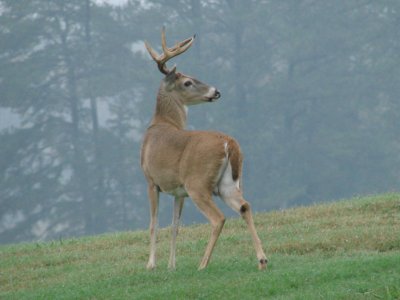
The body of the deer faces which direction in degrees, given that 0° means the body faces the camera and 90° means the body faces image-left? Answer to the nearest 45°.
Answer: approximately 135°
